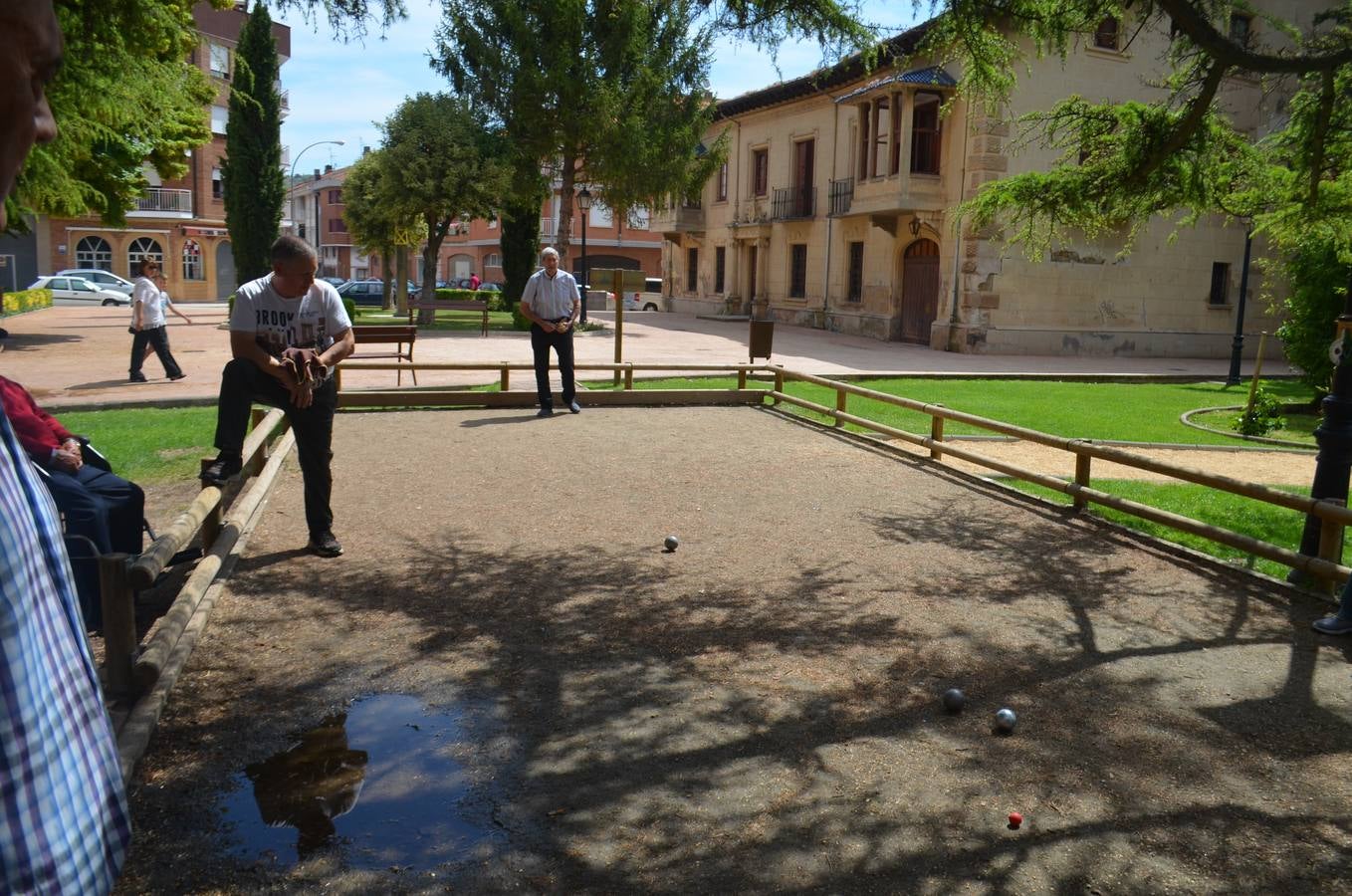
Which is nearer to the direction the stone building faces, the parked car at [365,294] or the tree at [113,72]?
the tree

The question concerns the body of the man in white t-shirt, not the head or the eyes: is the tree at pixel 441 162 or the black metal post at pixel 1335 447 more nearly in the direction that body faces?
the black metal post

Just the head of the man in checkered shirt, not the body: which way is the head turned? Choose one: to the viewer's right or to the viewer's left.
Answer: to the viewer's right

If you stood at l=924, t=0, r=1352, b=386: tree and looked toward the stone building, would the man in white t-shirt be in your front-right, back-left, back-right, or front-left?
back-left

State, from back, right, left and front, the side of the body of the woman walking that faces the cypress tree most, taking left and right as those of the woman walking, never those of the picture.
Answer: left
